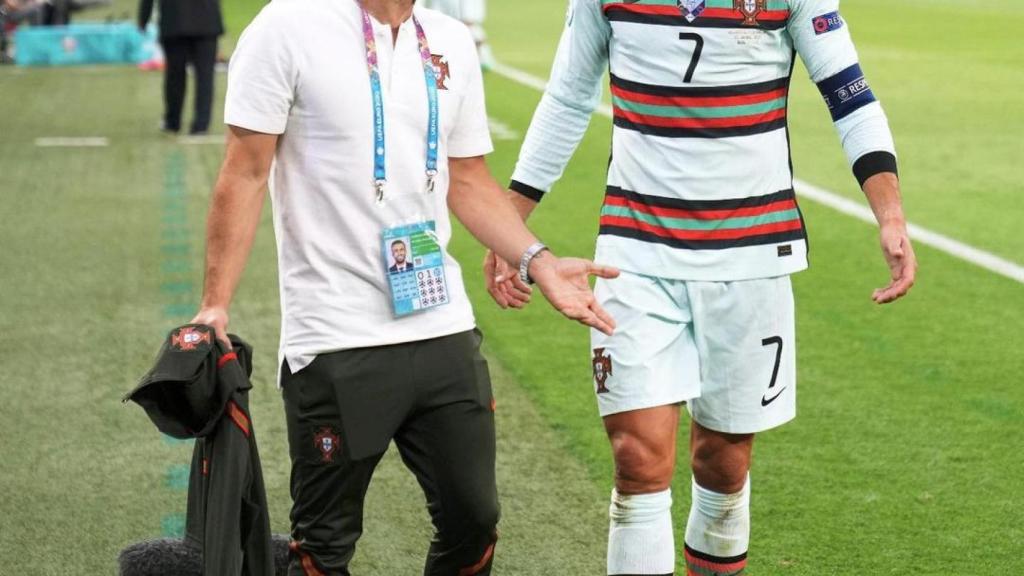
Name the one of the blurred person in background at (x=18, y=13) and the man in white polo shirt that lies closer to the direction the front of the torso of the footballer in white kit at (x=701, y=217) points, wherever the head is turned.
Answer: the man in white polo shirt

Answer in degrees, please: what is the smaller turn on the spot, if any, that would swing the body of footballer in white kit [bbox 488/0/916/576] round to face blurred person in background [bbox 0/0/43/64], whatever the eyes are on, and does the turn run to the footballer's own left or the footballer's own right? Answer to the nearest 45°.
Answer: approximately 135° to the footballer's own right

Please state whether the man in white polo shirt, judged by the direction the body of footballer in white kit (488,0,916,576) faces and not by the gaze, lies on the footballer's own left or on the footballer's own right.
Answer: on the footballer's own right

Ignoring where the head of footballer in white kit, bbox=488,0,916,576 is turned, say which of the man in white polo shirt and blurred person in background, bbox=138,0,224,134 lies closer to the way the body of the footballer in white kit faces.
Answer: the man in white polo shirt

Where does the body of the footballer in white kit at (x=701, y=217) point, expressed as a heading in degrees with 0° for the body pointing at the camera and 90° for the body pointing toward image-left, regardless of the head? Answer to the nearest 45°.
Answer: approximately 0°
